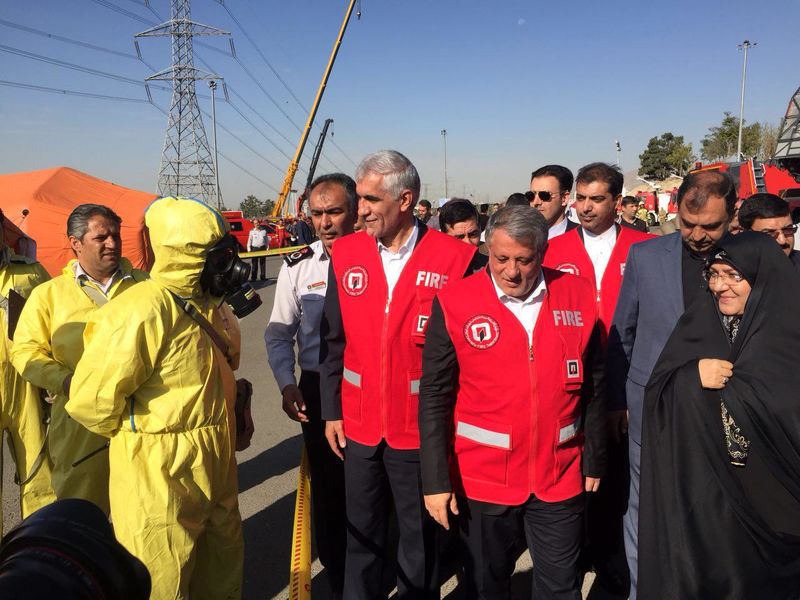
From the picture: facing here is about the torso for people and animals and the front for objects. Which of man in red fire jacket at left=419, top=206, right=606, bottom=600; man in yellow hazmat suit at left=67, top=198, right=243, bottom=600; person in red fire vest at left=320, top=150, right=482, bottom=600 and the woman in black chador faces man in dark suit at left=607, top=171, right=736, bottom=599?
the man in yellow hazmat suit

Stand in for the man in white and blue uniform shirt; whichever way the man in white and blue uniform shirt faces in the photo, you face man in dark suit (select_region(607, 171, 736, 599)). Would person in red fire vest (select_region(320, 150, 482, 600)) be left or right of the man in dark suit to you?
right

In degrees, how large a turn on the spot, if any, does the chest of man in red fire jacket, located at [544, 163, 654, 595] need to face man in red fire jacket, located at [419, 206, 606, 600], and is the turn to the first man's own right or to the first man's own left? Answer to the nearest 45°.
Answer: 0° — they already face them

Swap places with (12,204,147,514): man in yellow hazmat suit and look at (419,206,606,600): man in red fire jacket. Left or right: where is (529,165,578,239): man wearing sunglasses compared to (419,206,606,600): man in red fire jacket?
left

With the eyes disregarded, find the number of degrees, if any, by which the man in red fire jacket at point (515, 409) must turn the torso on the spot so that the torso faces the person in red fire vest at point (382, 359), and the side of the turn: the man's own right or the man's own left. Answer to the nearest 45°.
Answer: approximately 90° to the man's own right

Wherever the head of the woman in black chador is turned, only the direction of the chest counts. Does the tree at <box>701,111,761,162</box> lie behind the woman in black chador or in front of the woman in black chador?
behind

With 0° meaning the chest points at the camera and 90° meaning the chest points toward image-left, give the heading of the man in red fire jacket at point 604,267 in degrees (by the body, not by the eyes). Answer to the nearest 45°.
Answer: approximately 0°

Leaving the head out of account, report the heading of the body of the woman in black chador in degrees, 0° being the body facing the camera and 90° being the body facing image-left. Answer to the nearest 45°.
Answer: approximately 45°

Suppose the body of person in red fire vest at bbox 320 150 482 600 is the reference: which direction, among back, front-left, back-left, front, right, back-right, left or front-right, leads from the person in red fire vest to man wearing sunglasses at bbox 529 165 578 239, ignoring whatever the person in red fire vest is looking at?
back-left

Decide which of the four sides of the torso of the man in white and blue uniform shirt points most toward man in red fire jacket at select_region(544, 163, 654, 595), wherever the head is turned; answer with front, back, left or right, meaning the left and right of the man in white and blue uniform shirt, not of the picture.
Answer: left

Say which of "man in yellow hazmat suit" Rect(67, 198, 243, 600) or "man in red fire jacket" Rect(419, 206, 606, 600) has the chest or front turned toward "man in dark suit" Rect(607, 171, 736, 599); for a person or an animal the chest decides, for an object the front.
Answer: the man in yellow hazmat suit
